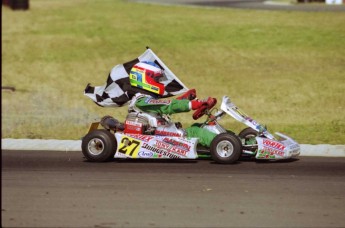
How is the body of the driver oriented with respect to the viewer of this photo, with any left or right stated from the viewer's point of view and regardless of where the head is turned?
facing to the right of the viewer

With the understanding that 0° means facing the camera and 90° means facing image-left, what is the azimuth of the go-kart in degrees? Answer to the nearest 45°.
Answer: approximately 270°
